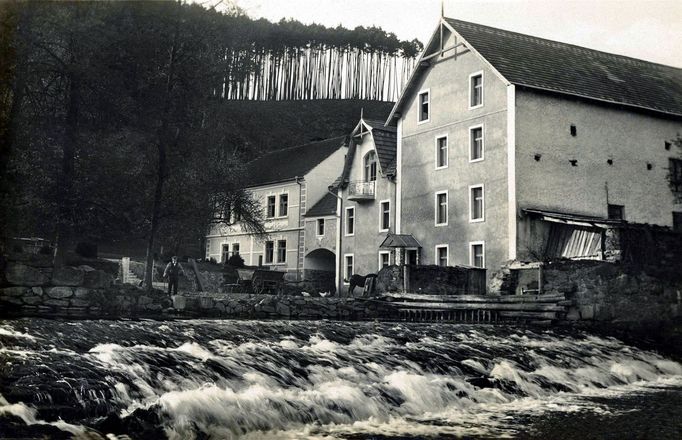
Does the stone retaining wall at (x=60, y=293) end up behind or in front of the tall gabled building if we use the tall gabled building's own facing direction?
in front

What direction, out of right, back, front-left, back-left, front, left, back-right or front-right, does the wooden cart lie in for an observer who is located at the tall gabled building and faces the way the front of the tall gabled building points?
front-right

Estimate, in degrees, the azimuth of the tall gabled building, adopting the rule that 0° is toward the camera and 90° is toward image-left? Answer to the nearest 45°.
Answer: approximately 45°
